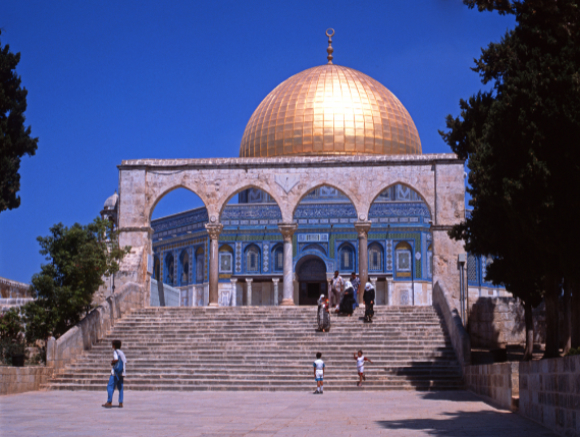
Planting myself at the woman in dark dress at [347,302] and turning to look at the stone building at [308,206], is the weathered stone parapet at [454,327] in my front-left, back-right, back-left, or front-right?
back-right

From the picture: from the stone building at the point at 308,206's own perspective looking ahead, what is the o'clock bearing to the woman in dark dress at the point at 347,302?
The woman in dark dress is roughly at 12 o'clock from the stone building.

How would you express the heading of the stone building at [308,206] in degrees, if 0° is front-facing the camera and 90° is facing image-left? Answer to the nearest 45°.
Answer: approximately 0°

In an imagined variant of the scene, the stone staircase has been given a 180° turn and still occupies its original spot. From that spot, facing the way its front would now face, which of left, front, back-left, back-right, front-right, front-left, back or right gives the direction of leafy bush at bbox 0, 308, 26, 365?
left

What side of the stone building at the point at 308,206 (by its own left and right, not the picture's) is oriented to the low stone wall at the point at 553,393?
front
